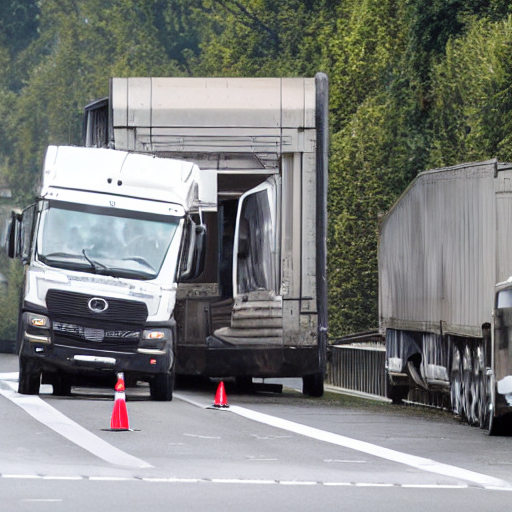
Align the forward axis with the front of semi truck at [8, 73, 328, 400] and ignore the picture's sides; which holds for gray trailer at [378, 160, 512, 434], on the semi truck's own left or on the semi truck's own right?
on the semi truck's own left

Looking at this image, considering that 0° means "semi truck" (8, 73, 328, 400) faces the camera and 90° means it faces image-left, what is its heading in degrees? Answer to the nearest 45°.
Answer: approximately 0°

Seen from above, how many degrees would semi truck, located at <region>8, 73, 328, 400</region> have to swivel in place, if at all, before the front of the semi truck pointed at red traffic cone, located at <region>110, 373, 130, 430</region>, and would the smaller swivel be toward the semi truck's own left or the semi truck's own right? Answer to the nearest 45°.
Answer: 0° — it already faces it

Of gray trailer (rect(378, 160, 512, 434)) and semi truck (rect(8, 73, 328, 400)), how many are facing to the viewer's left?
0

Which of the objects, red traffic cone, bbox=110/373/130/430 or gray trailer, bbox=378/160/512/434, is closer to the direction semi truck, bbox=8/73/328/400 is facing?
the red traffic cone
